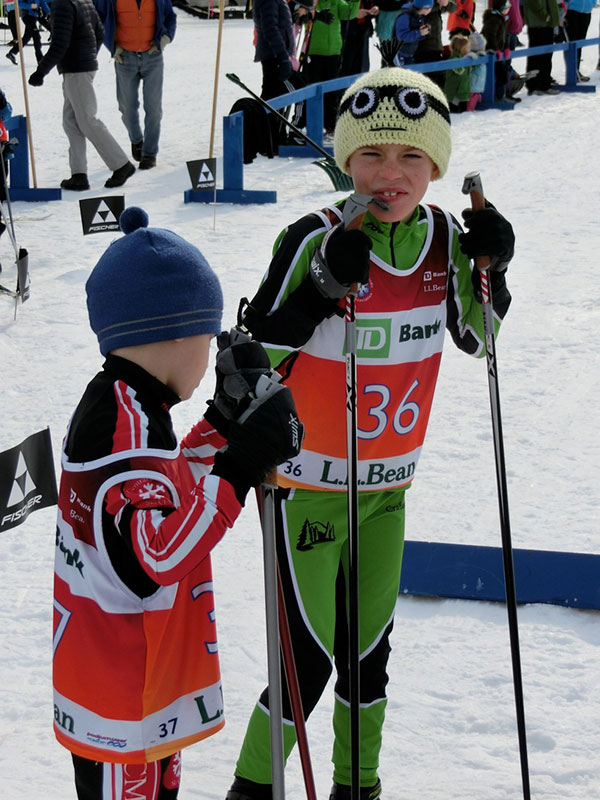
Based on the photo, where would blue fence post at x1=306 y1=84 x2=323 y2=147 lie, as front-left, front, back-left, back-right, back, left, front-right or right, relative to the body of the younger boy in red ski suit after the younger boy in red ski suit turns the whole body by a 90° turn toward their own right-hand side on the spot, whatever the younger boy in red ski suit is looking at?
back

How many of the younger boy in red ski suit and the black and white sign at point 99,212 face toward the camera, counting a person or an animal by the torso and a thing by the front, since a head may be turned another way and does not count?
1

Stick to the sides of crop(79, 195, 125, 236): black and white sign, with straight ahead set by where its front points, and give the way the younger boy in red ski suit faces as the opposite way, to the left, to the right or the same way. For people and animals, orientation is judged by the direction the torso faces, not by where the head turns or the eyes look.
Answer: to the left

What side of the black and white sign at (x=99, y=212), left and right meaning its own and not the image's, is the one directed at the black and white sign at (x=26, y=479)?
front

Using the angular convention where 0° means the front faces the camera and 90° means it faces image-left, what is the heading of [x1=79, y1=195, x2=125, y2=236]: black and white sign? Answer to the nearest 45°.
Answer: approximately 0°

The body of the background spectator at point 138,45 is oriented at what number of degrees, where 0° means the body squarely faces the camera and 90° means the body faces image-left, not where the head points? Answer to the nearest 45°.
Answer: approximately 0°

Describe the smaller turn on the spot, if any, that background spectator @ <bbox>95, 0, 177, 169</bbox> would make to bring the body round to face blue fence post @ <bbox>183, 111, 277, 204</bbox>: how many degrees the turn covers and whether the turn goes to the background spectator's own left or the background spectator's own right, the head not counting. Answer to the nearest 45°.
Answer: approximately 45° to the background spectator's own left

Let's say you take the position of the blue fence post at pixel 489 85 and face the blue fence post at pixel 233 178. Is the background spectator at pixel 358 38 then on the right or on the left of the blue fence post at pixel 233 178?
right

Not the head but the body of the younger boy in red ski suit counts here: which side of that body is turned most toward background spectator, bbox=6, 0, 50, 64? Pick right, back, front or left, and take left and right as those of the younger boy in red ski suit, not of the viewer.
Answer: left

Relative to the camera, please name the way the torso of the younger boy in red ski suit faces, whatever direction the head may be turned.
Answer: to the viewer's right

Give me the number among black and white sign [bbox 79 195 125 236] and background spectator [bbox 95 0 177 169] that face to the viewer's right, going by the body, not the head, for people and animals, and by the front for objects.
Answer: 0
